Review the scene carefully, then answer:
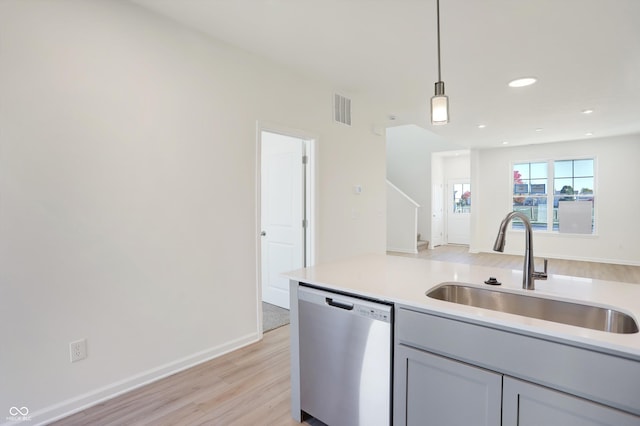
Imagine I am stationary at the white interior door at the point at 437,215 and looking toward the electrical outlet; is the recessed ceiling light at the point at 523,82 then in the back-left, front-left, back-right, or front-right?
front-left

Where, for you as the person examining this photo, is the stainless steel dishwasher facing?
facing the viewer and to the left of the viewer

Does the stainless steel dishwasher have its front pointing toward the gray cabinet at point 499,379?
no

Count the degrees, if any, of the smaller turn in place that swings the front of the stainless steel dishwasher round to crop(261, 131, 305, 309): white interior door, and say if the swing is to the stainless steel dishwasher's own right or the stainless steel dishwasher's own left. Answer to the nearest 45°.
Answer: approximately 135° to the stainless steel dishwasher's own right

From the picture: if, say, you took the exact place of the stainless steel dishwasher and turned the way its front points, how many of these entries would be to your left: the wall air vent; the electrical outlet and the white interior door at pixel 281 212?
0

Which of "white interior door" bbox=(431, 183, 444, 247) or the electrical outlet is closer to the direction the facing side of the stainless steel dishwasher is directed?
the electrical outlet

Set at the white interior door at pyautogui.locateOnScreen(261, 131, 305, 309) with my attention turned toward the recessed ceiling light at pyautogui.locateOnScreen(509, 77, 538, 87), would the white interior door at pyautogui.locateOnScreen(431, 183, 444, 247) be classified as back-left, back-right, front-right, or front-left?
front-left

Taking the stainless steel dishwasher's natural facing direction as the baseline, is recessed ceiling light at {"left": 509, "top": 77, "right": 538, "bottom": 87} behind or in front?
behind

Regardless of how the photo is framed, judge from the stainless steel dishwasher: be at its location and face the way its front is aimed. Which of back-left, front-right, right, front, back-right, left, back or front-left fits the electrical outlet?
front-right

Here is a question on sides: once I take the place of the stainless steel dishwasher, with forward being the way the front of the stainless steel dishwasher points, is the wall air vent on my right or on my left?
on my right

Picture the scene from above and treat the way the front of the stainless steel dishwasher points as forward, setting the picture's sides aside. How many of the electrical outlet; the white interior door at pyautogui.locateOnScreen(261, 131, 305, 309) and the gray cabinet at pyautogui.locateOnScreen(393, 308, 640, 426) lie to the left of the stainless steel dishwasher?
1

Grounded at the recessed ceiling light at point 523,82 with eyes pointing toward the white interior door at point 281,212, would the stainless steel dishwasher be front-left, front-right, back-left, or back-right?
front-left

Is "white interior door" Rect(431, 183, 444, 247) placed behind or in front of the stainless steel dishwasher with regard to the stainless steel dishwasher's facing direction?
behind

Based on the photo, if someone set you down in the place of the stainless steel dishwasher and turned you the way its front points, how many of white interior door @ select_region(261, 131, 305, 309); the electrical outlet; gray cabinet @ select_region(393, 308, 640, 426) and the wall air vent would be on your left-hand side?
1
